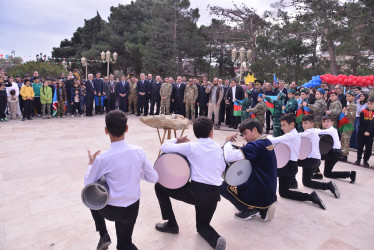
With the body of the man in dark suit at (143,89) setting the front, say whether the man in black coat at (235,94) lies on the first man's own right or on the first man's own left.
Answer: on the first man's own left

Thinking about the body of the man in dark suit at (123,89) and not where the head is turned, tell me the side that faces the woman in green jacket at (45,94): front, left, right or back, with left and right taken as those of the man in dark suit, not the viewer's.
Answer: right

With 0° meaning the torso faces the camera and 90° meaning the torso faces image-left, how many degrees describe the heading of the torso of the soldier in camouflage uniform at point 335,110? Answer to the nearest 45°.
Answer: approximately 45°

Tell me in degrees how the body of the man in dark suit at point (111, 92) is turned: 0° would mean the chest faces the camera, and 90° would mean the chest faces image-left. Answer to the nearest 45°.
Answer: approximately 0°

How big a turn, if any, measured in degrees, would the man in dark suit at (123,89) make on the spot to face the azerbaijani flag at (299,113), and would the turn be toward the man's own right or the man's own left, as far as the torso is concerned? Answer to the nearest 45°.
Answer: approximately 45° to the man's own left

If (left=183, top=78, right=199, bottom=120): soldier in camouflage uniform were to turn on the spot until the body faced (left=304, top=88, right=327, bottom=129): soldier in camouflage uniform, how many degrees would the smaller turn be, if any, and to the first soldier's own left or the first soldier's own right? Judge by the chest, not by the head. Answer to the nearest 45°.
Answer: approximately 45° to the first soldier's own left

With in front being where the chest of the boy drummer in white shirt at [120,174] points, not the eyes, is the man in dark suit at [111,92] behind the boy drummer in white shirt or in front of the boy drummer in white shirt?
in front

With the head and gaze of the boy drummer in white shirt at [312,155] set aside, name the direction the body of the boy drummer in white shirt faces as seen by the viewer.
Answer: to the viewer's left

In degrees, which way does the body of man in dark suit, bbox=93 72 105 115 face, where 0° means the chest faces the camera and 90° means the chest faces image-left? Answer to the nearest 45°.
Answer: approximately 0°

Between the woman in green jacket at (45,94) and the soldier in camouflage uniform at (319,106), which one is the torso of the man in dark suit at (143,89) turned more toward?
the soldier in camouflage uniform

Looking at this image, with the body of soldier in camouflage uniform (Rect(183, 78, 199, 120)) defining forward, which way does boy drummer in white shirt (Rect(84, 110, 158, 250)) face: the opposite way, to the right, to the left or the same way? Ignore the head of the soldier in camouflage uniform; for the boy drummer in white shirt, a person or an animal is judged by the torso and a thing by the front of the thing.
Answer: the opposite way

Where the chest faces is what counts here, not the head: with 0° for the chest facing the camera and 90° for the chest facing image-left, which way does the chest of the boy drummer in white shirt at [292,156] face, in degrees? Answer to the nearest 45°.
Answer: approximately 90°

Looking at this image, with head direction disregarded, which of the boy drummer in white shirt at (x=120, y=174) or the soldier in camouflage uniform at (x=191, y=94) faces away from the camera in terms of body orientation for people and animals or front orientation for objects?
the boy drummer in white shirt
